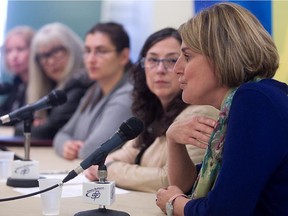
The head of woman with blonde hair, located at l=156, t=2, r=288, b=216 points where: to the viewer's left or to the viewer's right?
to the viewer's left

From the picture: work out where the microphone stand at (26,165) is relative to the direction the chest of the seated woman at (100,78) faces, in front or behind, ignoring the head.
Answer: in front

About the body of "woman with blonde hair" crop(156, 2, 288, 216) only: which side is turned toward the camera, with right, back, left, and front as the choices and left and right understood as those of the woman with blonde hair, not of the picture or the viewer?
left

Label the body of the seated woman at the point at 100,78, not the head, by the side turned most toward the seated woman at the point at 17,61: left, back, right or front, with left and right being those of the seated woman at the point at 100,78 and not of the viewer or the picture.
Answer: right

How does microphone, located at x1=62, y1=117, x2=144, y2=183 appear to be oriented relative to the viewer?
to the viewer's right

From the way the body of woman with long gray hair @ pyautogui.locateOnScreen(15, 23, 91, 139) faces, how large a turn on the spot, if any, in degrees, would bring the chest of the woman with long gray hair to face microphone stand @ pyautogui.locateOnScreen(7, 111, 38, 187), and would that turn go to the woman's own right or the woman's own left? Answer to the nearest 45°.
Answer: approximately 45° to the woman's own left

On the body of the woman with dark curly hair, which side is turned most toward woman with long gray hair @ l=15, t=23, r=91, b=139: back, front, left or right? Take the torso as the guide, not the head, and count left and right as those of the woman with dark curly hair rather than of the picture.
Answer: right
